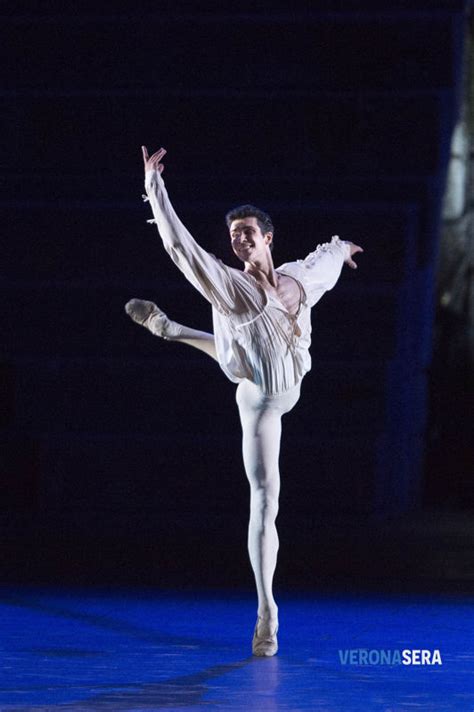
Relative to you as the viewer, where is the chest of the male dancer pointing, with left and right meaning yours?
facing the viewer and to the right of the viewer
